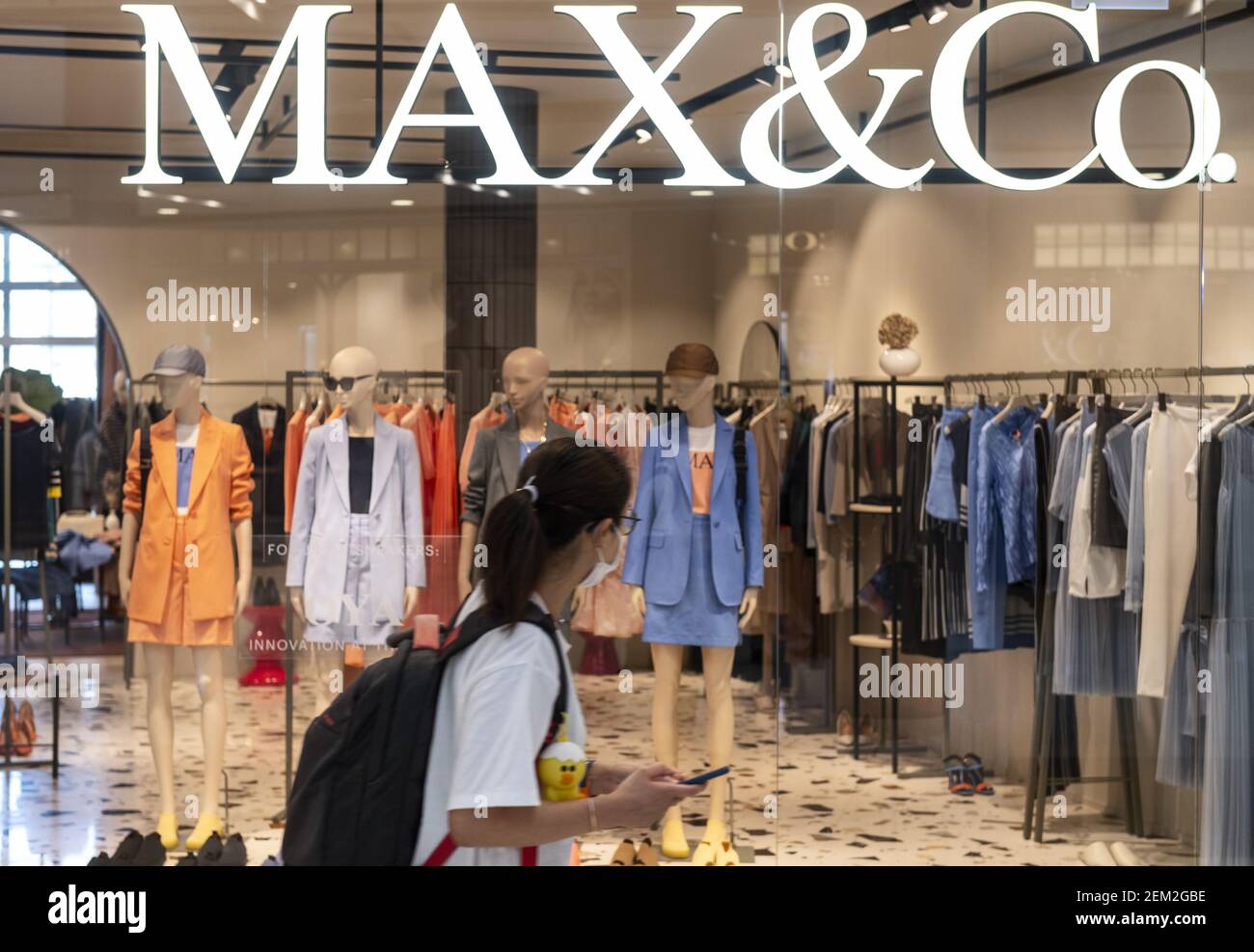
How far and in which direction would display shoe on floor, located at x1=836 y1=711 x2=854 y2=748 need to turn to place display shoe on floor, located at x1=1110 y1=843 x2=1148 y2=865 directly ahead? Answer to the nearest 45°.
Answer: approximately 90° to its left

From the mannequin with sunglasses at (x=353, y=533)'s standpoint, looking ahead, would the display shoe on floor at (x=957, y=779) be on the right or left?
on its left

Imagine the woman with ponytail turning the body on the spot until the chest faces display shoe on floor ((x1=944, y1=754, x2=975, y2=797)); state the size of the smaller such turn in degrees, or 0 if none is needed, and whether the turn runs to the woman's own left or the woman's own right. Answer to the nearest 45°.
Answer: approximately 45° to the woman's own left

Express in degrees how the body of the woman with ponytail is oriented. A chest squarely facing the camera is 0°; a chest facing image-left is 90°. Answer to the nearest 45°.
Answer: approximately 270°

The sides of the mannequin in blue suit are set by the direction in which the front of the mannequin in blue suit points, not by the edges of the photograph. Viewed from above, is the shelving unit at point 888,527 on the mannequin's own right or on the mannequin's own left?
on the mannequin's own left

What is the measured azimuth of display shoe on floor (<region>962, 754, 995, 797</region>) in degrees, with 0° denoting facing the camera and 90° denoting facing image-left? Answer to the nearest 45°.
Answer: approximately 315°

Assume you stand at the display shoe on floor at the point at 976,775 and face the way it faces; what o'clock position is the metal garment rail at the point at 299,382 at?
The metal garment rail is roughly at 4 o'clock from the display shoe on floor.

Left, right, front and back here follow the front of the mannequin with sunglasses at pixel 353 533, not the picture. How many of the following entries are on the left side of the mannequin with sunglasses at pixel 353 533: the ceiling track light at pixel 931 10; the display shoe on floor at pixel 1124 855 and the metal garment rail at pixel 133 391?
2

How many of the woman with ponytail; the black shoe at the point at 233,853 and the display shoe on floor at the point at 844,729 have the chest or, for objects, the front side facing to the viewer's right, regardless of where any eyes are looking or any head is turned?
1

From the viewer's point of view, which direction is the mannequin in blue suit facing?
toward the camera

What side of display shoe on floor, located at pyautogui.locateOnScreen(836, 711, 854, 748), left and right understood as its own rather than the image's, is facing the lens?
front
